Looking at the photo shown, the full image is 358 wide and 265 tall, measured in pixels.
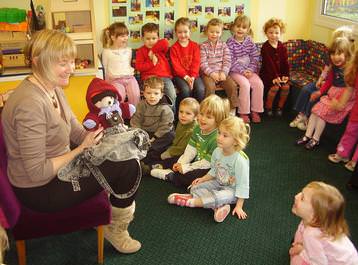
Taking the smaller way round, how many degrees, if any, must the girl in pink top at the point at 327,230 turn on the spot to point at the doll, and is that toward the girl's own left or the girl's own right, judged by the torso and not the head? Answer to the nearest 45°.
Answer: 0° — they already face it

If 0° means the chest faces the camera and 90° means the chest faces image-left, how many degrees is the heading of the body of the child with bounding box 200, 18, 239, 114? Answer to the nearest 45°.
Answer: approximately 0°

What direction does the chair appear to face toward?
to the viewer's right

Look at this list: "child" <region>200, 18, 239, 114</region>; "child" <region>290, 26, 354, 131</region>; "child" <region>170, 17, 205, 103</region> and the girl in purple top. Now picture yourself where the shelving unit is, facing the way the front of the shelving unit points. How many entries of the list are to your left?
4

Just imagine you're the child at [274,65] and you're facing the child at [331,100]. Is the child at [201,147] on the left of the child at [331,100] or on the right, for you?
right

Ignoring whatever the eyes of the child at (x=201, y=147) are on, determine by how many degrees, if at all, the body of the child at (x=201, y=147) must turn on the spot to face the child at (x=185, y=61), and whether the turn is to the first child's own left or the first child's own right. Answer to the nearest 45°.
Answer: approximately 135° to the first child's own right

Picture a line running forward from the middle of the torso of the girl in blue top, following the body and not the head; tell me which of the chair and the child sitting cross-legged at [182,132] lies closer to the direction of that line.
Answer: the chair

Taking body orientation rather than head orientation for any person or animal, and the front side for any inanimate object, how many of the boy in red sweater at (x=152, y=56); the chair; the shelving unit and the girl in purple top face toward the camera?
3

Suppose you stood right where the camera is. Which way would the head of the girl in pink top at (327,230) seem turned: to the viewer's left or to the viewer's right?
to the viewer's left

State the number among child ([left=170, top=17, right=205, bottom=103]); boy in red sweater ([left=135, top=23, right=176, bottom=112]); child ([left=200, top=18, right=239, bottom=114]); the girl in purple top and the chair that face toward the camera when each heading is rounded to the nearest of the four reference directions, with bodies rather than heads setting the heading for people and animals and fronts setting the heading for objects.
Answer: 4

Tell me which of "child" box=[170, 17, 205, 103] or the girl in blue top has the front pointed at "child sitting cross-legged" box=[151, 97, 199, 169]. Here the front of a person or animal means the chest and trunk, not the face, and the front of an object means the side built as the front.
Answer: the child
